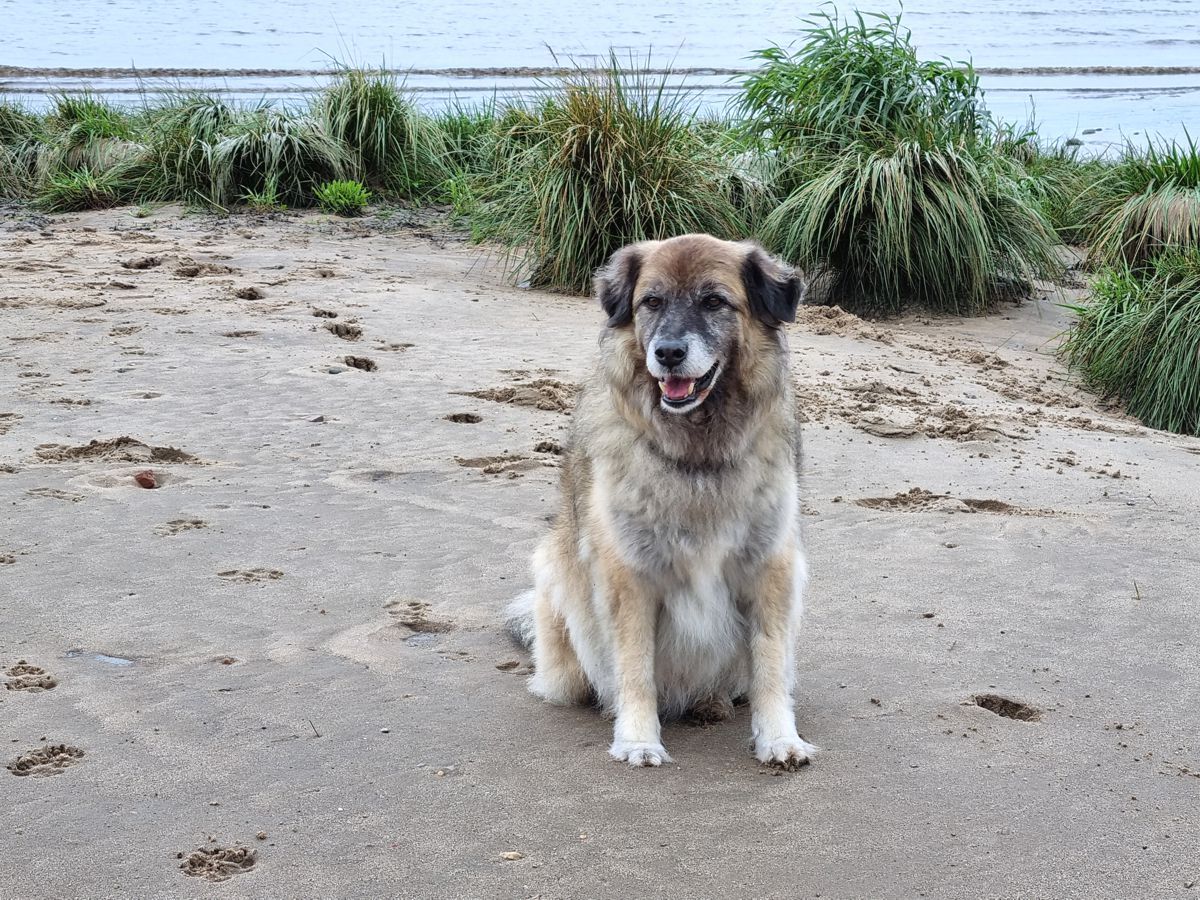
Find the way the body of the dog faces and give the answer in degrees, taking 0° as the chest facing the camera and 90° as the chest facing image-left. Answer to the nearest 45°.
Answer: approximately 0°

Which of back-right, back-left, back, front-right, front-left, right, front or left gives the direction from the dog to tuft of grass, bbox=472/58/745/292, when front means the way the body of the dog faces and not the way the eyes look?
back

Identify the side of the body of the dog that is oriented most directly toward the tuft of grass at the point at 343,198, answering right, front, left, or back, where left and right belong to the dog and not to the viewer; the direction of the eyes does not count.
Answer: back

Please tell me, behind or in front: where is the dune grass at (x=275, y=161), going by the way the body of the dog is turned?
behind

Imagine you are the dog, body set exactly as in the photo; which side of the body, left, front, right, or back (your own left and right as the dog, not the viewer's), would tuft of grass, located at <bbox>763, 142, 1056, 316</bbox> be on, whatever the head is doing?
back

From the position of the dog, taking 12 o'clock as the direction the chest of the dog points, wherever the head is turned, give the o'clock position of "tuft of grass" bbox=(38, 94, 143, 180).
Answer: The tuft of grass is roughly at 5 o'clock from the dog.

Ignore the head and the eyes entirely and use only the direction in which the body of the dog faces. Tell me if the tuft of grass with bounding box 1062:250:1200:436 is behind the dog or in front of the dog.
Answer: behind
